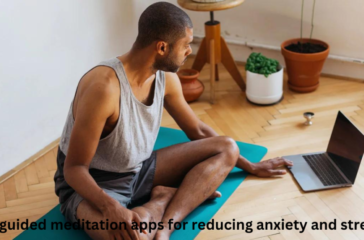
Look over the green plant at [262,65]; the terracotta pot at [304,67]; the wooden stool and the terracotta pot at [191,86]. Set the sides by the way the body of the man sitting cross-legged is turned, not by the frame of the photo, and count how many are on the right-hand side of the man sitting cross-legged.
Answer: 0

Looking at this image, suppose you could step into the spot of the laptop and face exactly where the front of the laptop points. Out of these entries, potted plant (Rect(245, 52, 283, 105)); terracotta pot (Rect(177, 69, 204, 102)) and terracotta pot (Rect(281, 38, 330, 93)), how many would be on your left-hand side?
0

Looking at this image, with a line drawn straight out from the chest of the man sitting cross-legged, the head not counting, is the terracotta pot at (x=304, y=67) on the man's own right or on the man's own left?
on the man's own left

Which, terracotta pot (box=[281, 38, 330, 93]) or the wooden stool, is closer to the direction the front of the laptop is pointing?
the wooden stool

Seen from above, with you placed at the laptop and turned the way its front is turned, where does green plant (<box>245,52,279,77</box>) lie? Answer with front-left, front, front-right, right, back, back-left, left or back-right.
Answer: front-right

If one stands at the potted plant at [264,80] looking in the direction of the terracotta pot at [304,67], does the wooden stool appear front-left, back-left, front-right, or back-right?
back-left

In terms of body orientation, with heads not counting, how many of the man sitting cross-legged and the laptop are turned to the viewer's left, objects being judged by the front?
1

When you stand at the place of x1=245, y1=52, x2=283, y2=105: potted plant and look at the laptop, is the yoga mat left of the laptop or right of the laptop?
right

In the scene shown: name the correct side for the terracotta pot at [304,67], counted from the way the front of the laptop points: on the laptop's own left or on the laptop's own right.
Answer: on the laptop's own right

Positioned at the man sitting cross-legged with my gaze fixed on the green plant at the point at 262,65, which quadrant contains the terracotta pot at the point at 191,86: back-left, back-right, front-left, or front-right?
front-left

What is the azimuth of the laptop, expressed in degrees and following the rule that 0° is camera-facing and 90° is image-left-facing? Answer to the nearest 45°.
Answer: approximately 90°

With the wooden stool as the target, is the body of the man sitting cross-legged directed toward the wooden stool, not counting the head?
no

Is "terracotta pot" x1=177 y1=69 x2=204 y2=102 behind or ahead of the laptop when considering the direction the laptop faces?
ahead

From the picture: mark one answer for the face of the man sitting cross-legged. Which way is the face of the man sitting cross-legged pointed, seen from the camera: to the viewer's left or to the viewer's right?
to the viewer's right

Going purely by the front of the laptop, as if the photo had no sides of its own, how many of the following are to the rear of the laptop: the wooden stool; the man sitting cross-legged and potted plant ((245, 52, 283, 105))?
0

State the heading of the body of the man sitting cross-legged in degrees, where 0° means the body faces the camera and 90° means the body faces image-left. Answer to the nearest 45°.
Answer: approximately 315°
